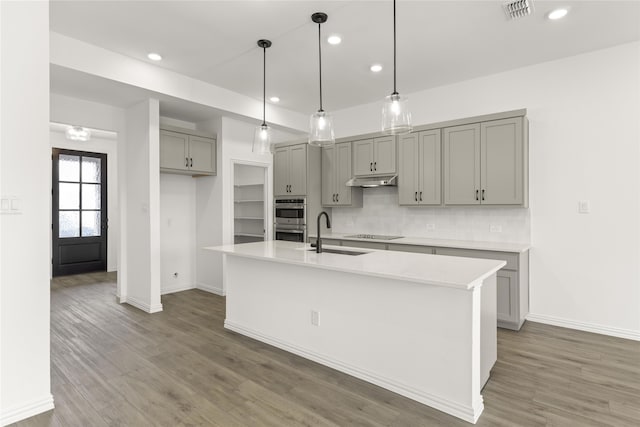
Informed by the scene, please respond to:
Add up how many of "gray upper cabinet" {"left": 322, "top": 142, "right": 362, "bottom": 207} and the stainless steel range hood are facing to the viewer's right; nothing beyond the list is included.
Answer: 0

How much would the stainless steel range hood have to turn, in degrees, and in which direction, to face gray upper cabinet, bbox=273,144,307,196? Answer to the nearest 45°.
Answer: approximately 45° to its right

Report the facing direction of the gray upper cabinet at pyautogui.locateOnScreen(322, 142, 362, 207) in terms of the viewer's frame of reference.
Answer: facing the viewer and to the left of the viewer

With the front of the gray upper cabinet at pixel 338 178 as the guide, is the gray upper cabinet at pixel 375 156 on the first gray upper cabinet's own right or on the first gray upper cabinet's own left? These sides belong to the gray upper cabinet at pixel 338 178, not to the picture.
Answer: on the first gray upper cabinet's own left

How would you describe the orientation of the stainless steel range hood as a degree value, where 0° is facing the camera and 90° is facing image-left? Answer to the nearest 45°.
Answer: approximately 45°

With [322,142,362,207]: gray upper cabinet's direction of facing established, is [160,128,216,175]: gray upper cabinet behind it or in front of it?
in front

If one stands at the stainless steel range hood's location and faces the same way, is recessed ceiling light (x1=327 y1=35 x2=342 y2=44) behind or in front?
in front

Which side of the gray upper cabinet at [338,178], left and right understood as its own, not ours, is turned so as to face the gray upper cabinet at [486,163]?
left

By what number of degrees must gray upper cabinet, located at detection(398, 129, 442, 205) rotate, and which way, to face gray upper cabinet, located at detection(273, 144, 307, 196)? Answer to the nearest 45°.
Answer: approximately 45° to its right

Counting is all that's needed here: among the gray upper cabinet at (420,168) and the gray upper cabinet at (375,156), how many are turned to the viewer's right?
0

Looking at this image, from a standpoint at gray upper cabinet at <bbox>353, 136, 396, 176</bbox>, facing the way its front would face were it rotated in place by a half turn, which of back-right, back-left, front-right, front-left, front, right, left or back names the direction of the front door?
back-left

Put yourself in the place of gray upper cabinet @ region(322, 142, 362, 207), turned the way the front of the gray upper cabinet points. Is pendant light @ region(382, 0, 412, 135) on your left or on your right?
on your left

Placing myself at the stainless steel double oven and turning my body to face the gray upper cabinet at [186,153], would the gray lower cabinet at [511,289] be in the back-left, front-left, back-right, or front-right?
back-left

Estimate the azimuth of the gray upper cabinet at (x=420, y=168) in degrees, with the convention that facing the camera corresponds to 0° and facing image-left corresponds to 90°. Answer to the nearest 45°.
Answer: approximately 45°

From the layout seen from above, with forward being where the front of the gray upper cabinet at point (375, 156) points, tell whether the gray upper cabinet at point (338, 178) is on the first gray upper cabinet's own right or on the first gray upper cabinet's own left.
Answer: on the first gray upper cabinet's own right

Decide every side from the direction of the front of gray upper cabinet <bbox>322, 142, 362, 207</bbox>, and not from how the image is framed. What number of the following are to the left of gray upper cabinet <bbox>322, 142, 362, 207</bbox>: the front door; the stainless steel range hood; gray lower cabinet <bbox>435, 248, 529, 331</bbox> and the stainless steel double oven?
2
